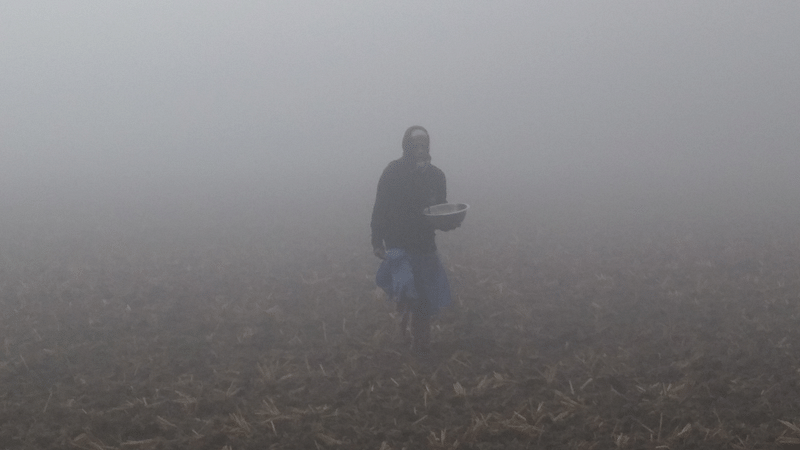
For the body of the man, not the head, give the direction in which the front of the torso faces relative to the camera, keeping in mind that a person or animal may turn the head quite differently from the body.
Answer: toward the camera
